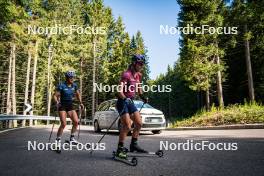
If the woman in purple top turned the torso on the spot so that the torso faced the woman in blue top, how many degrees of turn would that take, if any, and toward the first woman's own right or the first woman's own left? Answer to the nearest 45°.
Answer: approximately 180°

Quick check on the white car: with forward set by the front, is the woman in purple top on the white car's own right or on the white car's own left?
on the white car's own right

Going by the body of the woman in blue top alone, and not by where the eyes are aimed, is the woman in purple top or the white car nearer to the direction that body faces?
the woman in purple top

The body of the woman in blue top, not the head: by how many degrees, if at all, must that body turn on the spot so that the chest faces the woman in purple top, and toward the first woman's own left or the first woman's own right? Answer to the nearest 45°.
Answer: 0° — they already face them

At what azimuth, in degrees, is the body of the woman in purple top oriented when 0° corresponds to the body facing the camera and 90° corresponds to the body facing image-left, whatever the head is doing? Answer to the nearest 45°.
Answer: approximately 315°

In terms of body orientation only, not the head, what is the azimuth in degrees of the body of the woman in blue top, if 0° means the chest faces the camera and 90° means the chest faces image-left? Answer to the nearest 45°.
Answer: approximately 315°

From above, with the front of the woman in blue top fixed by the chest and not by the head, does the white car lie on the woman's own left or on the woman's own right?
on the woman's own left

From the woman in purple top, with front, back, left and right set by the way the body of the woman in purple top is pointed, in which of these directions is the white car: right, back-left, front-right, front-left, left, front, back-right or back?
back-left
